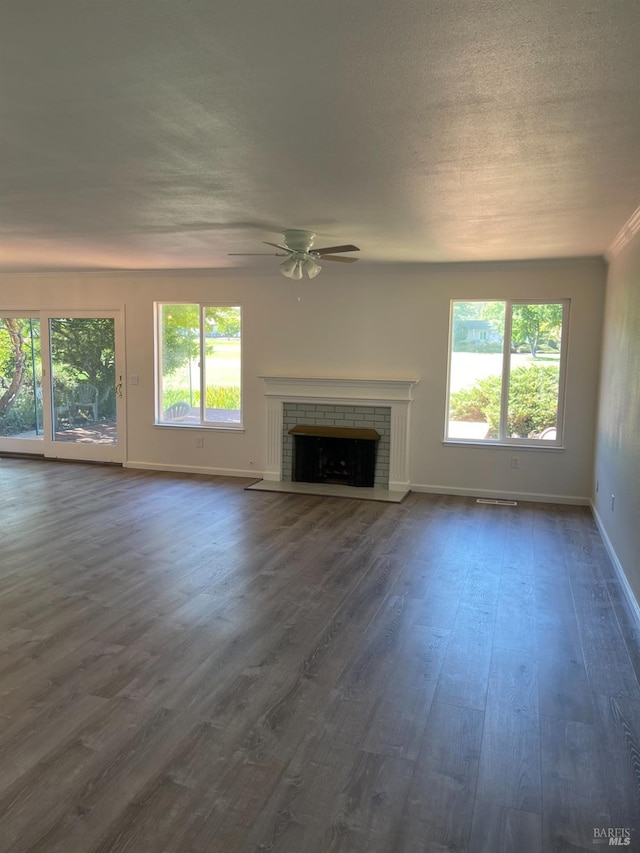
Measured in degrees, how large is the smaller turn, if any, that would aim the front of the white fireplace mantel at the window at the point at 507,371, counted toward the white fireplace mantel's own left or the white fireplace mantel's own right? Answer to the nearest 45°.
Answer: approximately 90° to the white fireplace mantel's own left

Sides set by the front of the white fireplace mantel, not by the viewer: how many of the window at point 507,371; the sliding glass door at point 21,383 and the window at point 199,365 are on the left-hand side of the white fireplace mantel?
1

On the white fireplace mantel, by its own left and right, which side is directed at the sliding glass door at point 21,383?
right

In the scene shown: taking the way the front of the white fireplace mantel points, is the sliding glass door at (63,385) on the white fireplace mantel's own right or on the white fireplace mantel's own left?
on the white fireplace mantel's own right

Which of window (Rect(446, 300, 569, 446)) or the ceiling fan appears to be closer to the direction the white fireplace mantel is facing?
the ceiling fan

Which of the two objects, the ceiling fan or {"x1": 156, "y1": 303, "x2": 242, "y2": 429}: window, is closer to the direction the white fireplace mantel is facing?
the ceiling fan

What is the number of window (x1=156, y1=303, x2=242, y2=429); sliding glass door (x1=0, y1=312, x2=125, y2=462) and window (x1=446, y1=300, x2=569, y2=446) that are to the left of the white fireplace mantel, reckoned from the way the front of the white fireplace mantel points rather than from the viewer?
1

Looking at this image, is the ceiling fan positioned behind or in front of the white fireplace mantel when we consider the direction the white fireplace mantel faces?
in front

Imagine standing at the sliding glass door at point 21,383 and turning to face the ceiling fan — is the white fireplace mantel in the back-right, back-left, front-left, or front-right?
front-left

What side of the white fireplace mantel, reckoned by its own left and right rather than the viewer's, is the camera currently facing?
front

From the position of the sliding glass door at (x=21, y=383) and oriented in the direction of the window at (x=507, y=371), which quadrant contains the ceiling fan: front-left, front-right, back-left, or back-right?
front-right
